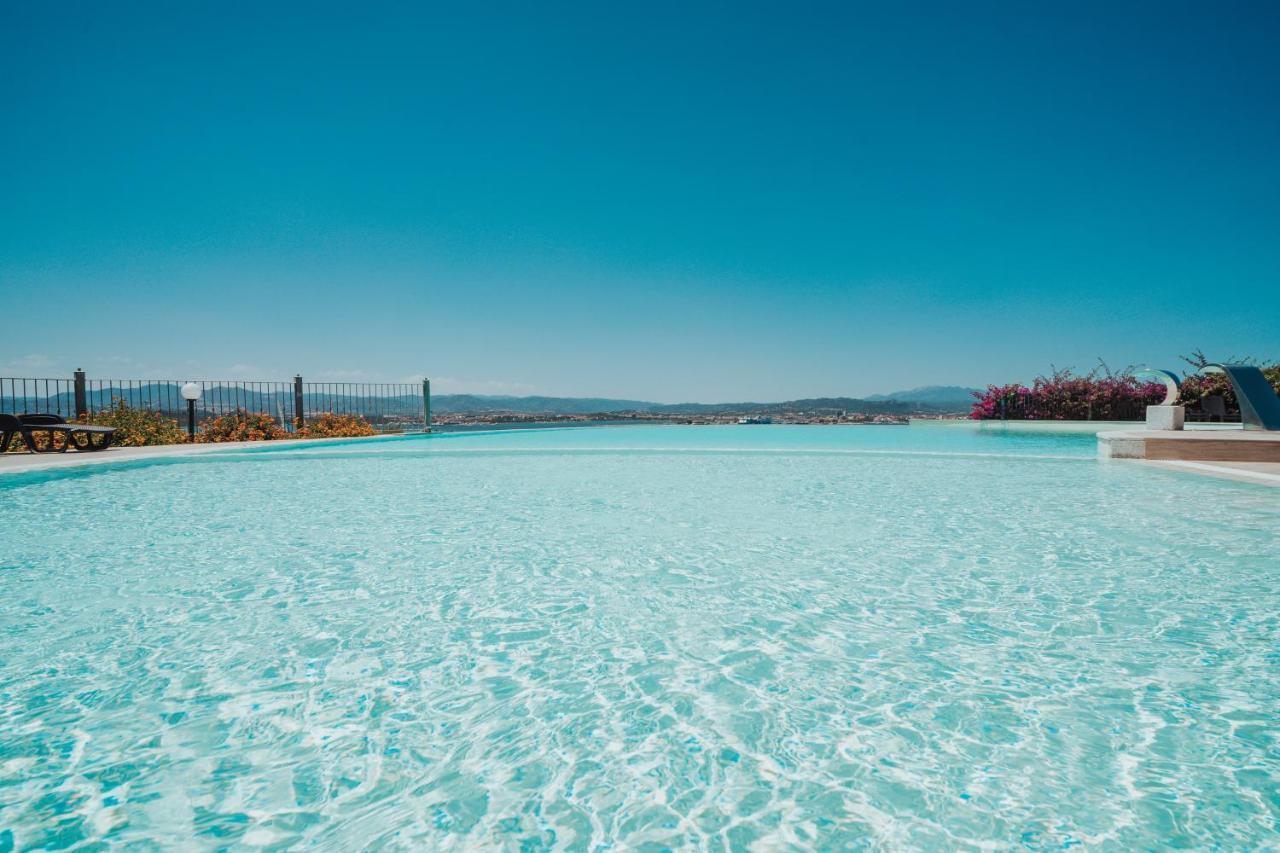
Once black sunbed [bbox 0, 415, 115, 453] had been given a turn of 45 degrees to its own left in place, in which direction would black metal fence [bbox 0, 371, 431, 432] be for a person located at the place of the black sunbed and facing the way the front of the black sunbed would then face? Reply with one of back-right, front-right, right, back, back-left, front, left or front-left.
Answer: front

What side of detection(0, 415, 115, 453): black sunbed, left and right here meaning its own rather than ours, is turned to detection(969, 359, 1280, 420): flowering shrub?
front

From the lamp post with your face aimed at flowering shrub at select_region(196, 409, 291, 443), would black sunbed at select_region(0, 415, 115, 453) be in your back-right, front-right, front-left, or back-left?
back-right

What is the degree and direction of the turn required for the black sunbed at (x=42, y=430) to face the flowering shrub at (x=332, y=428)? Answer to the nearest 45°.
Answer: approximately 45° to its left

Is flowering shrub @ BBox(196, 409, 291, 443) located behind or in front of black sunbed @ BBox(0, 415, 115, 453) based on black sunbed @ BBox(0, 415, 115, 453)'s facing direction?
in front

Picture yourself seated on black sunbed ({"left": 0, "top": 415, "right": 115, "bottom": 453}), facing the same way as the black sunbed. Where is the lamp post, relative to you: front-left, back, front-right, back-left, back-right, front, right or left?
front-left

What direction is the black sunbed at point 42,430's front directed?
to the viewer's right
